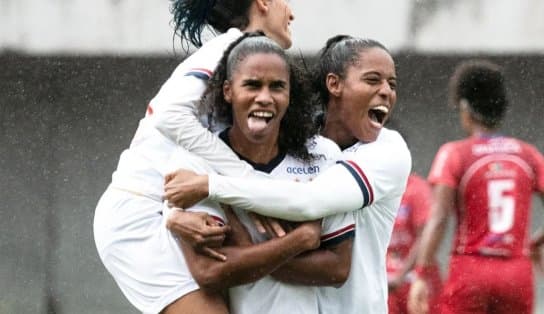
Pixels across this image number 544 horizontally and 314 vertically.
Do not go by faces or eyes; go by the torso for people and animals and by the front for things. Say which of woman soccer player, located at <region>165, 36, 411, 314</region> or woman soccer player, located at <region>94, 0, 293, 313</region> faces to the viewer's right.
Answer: woman soccer player, located at <region>94, 0, 293, 313</region>

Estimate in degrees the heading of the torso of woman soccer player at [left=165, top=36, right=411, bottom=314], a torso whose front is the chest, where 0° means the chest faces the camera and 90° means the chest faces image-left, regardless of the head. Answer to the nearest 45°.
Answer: approximately 45°

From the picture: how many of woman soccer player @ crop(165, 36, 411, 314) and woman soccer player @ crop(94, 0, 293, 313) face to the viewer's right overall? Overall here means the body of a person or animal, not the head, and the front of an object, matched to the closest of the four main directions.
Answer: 1

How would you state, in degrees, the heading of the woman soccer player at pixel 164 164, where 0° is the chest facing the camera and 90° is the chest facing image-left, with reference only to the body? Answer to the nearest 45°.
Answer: approximately 270°

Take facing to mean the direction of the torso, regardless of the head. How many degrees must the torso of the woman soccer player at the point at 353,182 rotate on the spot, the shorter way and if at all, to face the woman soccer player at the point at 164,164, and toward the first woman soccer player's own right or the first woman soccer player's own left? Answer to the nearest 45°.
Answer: approximately 45° to the first woman soccer player's own right
